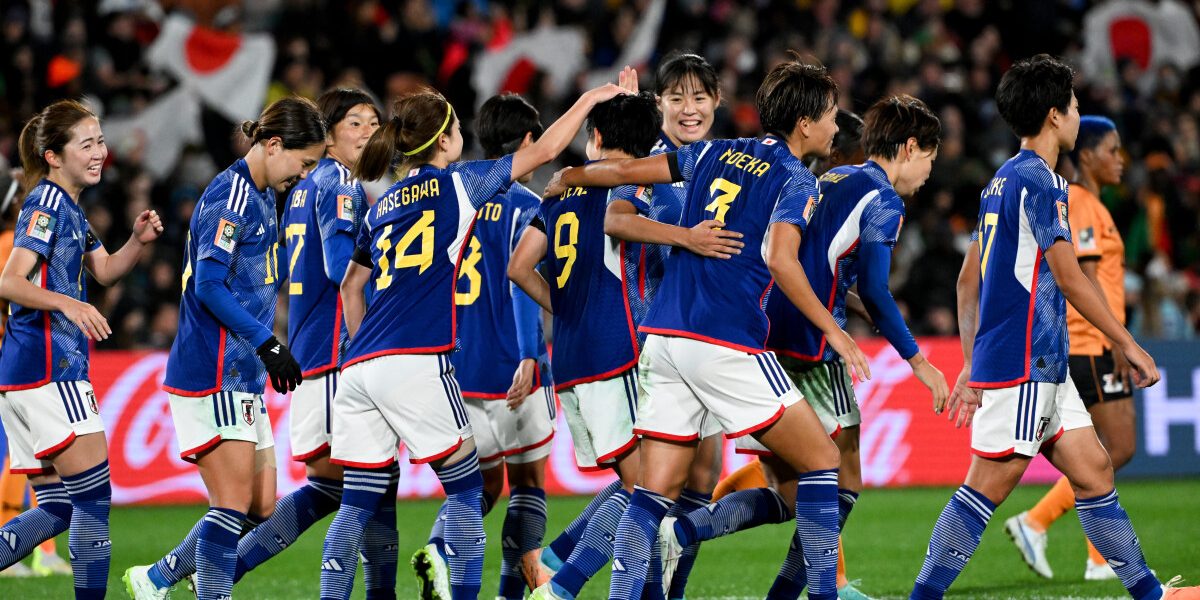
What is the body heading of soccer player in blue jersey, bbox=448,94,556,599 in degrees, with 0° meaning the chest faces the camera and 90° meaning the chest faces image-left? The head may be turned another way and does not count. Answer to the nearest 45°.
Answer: approximately 225°

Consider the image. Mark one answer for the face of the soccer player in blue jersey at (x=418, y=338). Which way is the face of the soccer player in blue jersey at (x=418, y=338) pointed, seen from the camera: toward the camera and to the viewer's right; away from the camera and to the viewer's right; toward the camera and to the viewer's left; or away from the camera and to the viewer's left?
away from the camera and to the viewer's right

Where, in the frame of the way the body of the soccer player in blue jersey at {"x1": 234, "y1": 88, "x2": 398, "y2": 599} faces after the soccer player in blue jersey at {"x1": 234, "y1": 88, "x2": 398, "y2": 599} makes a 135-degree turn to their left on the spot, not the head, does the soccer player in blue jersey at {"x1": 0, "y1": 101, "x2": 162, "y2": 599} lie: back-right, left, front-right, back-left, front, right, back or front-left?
front

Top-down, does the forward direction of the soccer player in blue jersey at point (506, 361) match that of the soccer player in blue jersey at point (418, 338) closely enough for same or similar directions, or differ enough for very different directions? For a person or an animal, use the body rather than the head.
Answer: same or similar directions

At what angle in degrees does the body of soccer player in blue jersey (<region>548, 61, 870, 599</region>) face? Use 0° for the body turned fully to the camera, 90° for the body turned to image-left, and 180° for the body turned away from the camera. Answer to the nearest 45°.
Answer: approximately 225°

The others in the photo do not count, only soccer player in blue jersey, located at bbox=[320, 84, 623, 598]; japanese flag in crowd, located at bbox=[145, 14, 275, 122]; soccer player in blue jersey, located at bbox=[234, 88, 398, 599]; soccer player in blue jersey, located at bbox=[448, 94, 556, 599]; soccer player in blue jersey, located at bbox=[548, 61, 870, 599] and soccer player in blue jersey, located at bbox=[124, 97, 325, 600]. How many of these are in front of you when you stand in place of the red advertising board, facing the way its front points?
5

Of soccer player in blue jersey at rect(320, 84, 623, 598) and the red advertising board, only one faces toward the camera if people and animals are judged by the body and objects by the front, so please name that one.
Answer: the red advertising board

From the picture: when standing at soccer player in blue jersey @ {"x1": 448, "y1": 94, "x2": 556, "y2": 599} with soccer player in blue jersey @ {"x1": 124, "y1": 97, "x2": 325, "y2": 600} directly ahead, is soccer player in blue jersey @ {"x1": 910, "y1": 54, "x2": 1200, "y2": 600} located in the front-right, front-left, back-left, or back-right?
back-left

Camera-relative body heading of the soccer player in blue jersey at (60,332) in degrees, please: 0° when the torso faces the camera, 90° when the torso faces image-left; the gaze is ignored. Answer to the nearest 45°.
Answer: approximately 270°

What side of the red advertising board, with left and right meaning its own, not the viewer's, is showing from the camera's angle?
front
